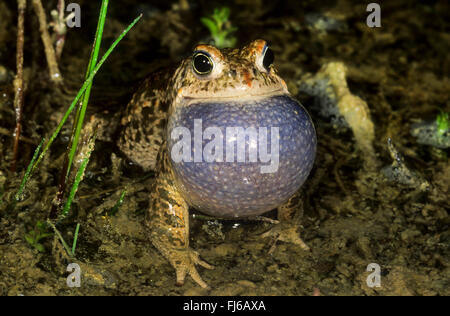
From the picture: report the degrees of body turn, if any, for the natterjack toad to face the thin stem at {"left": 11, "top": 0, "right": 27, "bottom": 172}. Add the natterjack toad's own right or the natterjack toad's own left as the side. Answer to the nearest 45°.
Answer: approximately 180°

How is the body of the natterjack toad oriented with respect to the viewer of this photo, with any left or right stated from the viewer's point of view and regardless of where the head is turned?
facing the viewer and to the right of the viewer

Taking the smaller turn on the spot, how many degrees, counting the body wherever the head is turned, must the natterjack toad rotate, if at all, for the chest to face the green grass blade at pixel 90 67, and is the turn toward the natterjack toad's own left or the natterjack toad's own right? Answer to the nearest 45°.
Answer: approximately 135° to the natterjack toad's own right

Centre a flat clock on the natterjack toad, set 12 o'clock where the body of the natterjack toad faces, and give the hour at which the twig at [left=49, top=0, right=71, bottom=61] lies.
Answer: The twig is roughly at 6 o'clock from the natterjack toad.

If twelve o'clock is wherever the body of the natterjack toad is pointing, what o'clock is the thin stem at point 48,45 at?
The thin stem is roughly at 6 o'clock from the natterjack toad.
